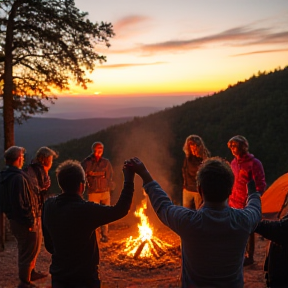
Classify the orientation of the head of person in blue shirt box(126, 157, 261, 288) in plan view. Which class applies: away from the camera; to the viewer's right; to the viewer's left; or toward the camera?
away from the camera

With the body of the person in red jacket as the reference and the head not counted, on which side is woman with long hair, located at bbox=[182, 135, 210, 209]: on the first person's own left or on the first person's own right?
on the first person's own right

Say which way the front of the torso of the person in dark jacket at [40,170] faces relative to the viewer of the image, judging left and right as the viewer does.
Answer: facing to the right of the viewer

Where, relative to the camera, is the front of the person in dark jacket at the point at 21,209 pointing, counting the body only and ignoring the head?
to the viewer's right

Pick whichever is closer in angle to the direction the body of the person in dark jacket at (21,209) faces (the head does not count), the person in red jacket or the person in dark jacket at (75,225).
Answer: the person in red jacket

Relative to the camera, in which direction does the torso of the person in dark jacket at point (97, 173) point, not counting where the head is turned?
toward the camera

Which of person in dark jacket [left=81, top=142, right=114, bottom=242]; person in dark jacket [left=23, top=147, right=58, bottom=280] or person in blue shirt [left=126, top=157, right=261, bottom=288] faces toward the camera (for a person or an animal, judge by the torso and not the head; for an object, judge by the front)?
person in dark jacket [left=81, top=142, right=114, bottom=242]

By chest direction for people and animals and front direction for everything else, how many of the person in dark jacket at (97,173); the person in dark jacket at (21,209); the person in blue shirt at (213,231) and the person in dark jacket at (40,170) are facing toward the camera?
1

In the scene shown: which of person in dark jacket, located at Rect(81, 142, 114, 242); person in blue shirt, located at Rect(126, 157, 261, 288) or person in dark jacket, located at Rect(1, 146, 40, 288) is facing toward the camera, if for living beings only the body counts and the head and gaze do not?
person in dark jacket, located at Rect(81, 142, 114, 242)

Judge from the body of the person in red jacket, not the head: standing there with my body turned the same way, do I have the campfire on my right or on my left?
on my right

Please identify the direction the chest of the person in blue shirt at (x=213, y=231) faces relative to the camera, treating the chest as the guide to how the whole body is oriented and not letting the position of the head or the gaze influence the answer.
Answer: away from the camera
